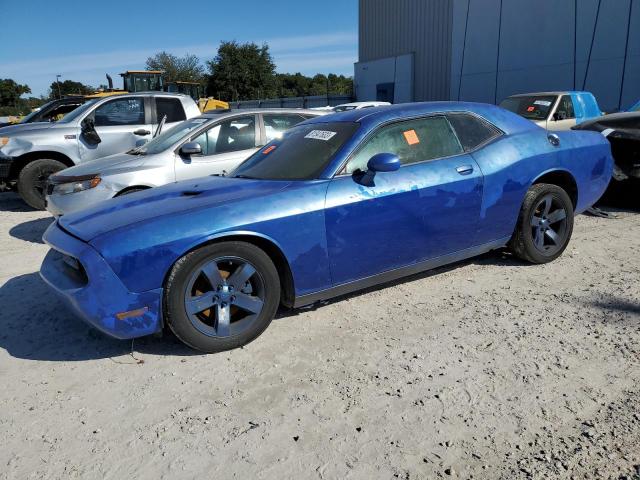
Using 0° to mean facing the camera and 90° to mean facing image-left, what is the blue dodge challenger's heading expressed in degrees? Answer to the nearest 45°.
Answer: approximately 45°

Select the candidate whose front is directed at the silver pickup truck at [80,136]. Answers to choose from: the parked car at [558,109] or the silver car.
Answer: the parked car

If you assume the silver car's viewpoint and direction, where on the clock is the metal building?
The metal building is roughly at 6 o'clock from the silver car.

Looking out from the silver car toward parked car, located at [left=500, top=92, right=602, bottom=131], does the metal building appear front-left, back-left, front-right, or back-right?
front-left

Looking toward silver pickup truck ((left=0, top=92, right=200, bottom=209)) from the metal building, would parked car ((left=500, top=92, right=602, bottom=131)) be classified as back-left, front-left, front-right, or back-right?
front-left

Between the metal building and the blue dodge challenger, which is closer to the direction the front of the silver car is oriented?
the blue dodge challenger

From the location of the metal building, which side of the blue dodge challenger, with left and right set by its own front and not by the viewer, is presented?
back

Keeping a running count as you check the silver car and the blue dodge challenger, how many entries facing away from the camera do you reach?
0

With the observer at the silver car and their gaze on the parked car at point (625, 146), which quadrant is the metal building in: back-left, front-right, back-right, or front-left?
front-left

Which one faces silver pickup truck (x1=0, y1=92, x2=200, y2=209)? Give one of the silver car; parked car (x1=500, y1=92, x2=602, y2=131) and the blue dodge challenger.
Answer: the parked car

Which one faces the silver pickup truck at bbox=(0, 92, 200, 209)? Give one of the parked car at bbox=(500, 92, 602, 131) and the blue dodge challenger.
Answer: the parked car

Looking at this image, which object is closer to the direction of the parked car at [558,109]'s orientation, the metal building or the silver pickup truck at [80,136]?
the silver pickup truck

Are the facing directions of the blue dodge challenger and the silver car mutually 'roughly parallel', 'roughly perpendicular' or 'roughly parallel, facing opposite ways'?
roughly parallel

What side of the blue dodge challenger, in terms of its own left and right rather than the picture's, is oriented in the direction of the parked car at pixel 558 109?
back

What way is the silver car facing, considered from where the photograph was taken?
facing the viewer and to the left of the viewer
